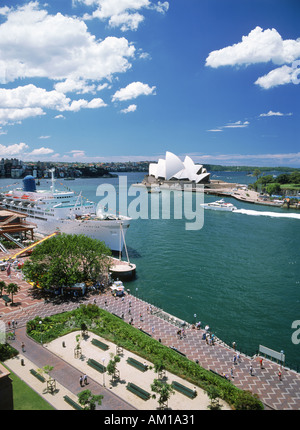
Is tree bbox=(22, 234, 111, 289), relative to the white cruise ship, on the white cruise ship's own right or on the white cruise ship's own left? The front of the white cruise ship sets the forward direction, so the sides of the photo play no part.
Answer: on the white cruise ship's own right

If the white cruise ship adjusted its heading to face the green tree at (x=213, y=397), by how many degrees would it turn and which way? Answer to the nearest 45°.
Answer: approximately 45° to its right

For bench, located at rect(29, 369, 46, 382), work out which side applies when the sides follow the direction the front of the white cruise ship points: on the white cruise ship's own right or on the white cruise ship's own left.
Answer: on the white cruise ship's own right

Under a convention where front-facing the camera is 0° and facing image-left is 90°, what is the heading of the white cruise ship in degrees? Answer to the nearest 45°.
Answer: approximately 315°

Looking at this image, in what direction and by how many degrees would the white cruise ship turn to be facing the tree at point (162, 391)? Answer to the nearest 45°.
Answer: approximately 45° to its right

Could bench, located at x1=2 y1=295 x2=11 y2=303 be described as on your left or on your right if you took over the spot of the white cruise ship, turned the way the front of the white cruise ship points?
on your right

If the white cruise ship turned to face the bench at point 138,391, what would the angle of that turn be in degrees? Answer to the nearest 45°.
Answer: approximately 45° to its right
